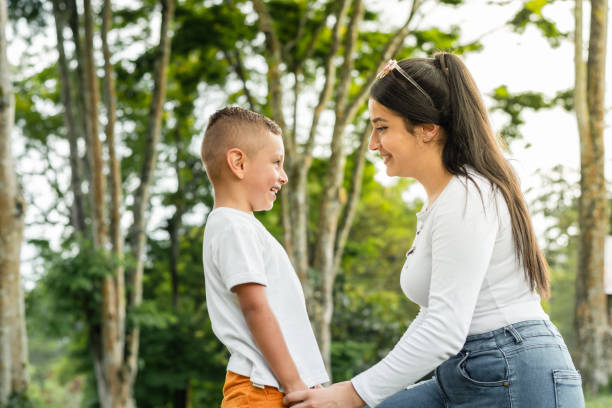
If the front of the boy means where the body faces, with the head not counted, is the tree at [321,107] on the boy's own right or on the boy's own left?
on the boy's own left

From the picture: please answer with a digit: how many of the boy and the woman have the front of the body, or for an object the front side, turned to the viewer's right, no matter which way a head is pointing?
1

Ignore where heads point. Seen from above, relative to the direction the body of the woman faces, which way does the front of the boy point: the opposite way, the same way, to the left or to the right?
the opposite way

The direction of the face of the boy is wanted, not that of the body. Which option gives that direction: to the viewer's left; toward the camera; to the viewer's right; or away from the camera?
to the viewer's right

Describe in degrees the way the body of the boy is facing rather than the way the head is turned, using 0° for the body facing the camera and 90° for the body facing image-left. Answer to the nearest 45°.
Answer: approximately 270°

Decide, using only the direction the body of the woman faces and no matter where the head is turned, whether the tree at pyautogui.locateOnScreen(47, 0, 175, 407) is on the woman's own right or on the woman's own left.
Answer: on the woman's own right

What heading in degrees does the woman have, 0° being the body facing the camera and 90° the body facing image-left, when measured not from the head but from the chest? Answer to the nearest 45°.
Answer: approximately 90°

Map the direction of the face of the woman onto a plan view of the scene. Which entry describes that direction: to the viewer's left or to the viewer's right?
to the viewer's left
